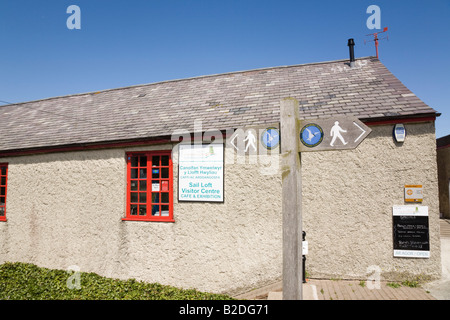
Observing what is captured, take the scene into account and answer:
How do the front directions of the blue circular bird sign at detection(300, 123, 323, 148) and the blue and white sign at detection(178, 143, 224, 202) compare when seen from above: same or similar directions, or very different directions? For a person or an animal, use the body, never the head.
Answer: same or similar directions

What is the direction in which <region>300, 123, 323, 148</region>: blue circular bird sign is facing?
toward the camera

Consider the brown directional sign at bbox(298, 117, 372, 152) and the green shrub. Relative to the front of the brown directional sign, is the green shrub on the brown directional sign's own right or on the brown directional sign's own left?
on the brown directional sign's own right

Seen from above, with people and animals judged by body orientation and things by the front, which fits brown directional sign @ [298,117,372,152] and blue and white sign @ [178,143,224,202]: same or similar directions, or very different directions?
same or similar directions

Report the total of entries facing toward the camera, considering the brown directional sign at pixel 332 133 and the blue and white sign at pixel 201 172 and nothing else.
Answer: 2

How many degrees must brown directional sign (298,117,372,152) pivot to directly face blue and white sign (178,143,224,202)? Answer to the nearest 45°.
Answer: approximately 135° to its right

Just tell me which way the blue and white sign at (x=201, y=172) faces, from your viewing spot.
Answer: facing the viewer

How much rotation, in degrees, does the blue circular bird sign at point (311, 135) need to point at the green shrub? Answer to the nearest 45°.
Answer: approximately 135° to its right

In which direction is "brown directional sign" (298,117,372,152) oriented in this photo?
toward the camera
